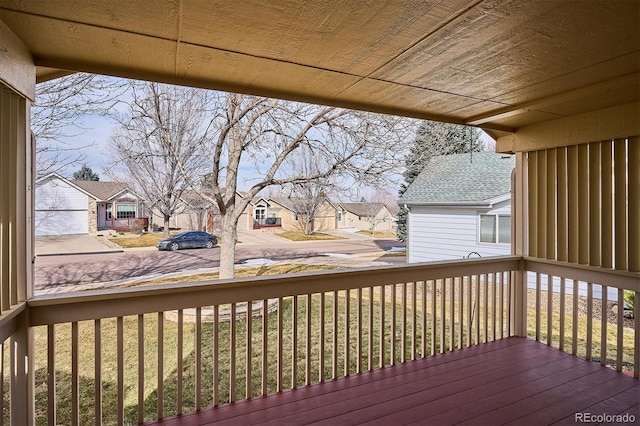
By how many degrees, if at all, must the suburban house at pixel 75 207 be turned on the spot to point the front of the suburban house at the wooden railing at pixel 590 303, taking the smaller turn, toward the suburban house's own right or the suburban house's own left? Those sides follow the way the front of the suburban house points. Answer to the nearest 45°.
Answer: approximately 45° to the suburban house's own left

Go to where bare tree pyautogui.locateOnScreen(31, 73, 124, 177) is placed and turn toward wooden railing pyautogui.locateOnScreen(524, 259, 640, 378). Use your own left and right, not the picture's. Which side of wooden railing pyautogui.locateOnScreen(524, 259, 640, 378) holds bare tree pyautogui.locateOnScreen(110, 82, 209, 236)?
left

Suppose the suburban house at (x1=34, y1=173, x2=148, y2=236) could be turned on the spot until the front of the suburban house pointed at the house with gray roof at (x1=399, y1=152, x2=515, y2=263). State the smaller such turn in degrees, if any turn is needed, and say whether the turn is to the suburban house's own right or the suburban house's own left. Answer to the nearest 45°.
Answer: approximately 90° to the suburban house's own left

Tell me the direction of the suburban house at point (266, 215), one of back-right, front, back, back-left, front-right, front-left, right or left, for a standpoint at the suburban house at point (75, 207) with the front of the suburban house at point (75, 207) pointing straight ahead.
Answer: left

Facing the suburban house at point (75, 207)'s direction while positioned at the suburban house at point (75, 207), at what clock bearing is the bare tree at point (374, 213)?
The bare tree is roughly at 9 o'clock from the suburban house.

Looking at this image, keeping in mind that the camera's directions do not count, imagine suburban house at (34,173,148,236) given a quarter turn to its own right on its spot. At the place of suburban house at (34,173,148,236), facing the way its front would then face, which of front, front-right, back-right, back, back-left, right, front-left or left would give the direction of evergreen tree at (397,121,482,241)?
back

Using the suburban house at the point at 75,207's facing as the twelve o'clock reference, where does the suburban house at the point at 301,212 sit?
the suburban house at the point at 301,212 is roughly at 9 o'clock from the suburban house at the point at 75,207.

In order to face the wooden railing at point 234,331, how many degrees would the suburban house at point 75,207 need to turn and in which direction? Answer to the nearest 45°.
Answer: approximately 45° to its left

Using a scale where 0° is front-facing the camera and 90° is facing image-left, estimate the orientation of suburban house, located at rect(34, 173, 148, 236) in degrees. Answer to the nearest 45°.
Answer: approximately 0°

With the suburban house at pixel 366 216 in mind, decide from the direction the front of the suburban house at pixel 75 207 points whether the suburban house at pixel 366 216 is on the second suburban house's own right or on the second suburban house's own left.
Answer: on the second suburban house's own left
